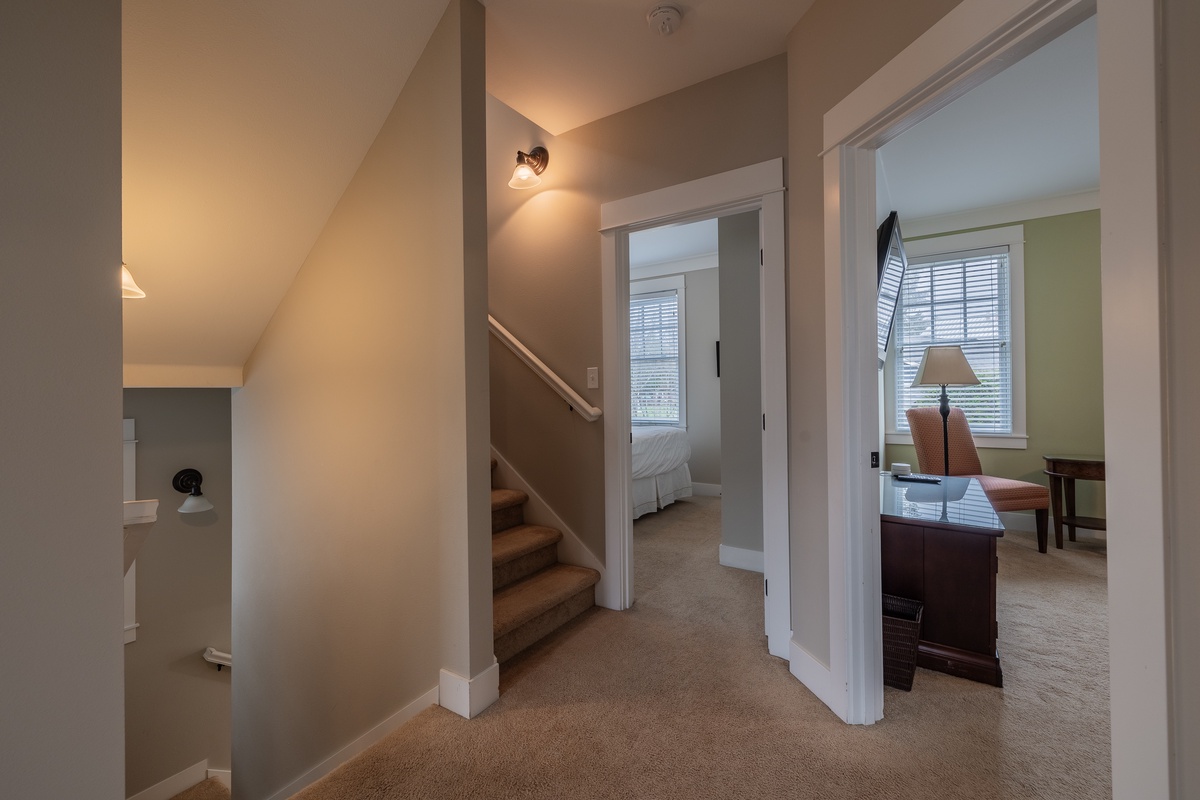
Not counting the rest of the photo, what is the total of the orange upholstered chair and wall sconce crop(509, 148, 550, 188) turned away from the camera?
0

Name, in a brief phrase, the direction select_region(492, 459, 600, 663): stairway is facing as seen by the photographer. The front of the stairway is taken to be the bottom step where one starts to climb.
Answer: facing the viewer and to the right of the viewer

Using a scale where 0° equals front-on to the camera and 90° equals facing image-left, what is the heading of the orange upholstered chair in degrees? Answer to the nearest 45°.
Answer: approximately 315°

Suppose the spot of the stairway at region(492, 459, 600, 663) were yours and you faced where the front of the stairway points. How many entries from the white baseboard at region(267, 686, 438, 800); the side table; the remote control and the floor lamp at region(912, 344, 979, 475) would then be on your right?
1

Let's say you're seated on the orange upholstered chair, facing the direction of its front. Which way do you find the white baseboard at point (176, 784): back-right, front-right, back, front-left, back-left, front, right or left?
right

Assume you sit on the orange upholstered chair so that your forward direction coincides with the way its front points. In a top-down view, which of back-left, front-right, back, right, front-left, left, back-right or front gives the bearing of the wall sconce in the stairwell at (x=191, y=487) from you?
right

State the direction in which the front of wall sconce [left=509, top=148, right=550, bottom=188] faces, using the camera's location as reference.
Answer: facing the viewer and to the left of the viewer

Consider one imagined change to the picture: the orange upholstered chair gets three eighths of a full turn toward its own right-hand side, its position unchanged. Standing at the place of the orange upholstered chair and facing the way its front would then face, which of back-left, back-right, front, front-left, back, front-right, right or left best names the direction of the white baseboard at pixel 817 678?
left

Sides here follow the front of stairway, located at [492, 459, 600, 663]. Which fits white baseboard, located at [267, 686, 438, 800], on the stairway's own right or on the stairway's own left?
on the stairway's own right

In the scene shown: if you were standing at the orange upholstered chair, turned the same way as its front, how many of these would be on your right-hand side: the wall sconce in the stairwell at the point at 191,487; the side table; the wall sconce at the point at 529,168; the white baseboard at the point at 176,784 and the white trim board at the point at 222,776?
4
